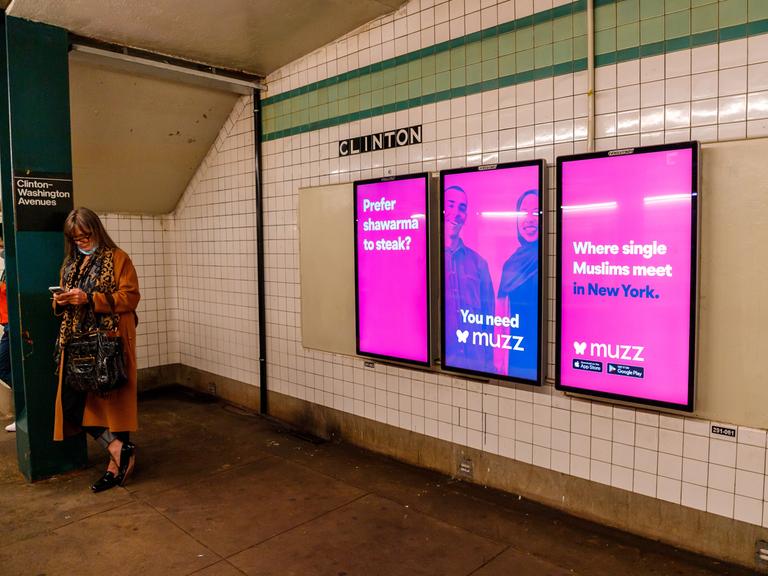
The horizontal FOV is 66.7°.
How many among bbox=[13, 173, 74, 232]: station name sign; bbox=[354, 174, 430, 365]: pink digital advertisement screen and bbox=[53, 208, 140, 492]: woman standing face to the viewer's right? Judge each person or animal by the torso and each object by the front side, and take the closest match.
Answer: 0

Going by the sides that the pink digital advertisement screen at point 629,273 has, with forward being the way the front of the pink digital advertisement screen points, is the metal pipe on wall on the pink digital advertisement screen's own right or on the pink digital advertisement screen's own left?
on the pink digital advertisement screen's own right

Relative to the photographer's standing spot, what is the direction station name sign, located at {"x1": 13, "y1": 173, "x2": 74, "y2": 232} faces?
facing the viewer

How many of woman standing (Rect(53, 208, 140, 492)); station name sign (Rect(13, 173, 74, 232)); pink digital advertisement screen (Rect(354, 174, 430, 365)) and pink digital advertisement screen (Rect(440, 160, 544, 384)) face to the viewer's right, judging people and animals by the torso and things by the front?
0

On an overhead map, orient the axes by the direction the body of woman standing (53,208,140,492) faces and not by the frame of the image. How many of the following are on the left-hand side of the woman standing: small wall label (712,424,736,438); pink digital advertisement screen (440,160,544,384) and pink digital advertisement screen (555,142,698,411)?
3

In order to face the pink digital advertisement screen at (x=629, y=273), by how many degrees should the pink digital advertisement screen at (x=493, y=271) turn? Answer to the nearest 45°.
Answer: approximately 90° to its left

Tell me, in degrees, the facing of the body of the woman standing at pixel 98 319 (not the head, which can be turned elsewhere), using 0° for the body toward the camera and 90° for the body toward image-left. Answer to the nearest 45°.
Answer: approximately 45°

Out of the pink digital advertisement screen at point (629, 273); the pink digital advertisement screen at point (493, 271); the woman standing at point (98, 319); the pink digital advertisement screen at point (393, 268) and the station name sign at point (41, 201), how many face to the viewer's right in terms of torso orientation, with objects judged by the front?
0

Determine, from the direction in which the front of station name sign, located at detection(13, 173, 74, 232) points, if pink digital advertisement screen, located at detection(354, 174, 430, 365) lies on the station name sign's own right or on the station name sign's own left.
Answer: on the station name sign's own left

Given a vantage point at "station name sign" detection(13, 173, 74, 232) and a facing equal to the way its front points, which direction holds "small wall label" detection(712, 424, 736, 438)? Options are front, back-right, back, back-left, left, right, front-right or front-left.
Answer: front-left

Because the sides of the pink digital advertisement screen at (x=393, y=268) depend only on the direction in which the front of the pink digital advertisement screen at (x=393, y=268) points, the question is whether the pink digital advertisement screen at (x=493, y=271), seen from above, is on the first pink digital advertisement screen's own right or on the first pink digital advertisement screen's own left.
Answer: on the first pink digital advertisement screen's own left

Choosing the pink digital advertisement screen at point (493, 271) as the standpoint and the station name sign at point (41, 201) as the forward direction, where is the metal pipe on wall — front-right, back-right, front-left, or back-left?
front-right

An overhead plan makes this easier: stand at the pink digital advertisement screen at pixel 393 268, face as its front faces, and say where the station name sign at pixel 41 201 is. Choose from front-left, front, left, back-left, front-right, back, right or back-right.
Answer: front-right

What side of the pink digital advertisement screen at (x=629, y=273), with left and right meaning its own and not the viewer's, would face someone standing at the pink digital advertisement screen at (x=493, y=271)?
right

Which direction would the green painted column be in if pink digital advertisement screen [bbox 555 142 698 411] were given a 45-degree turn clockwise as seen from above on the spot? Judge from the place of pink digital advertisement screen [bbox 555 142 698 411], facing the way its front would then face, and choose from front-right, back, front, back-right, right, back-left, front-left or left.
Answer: front

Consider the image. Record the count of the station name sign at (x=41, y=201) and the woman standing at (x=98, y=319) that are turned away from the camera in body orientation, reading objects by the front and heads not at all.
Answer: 0
